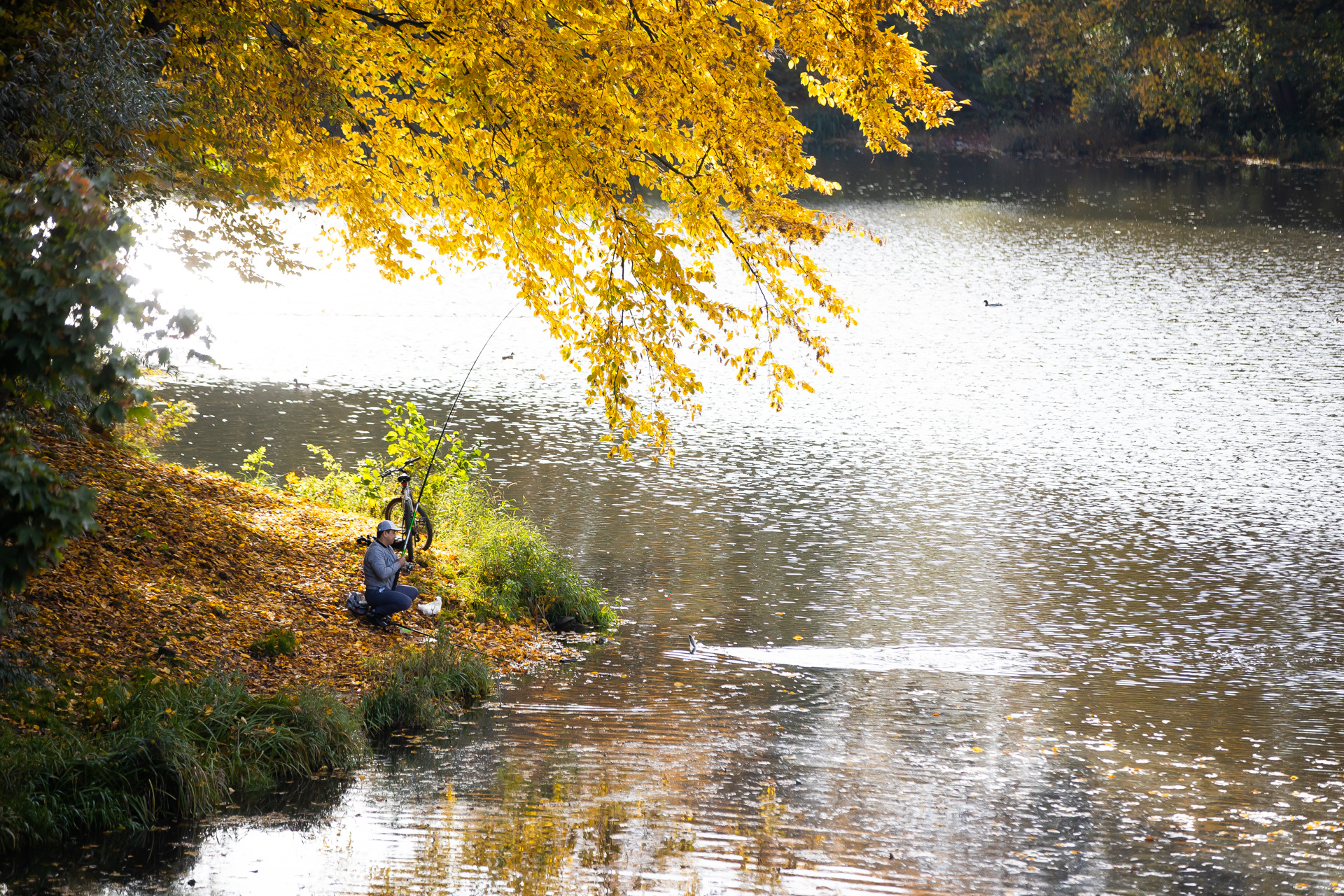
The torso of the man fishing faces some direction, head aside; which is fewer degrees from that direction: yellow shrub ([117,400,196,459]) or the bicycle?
the bicycle

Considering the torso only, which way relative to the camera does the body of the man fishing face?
to the viewer's right

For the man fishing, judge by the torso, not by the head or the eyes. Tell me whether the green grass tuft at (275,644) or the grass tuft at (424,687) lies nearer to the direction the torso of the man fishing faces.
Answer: the grass tuft at (424,687)

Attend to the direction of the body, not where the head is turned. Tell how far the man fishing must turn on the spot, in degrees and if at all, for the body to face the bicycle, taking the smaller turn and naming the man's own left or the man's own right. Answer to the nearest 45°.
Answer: approximately 90° to the man's own left

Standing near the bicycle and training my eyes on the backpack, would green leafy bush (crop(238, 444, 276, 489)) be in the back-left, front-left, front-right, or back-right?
back-right

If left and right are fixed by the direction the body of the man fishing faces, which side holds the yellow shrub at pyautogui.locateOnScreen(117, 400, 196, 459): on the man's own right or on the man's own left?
on the man's own left

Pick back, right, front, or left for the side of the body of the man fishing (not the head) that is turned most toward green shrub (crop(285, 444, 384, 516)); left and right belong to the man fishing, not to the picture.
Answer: left

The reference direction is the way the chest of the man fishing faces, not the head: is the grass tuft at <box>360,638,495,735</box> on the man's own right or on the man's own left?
on the man's own right

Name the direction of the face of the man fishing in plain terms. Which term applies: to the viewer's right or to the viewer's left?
to the viewer's right
